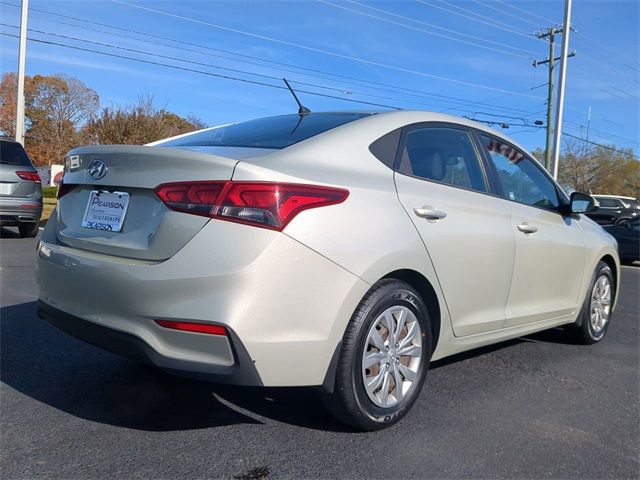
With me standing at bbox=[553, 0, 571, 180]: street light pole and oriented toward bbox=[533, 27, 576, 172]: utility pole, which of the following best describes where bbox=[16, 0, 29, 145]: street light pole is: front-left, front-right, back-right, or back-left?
back-left

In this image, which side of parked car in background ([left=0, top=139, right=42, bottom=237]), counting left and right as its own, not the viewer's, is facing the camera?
back

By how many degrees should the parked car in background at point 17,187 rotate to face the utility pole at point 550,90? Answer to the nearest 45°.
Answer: approximately 45° to its right

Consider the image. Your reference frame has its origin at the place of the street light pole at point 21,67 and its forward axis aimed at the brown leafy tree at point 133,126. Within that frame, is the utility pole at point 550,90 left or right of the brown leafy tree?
right

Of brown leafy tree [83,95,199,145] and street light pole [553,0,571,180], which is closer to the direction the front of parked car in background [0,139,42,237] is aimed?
the brown leafy tree

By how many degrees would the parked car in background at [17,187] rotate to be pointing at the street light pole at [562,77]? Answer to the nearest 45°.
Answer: approximately 90° to its right
